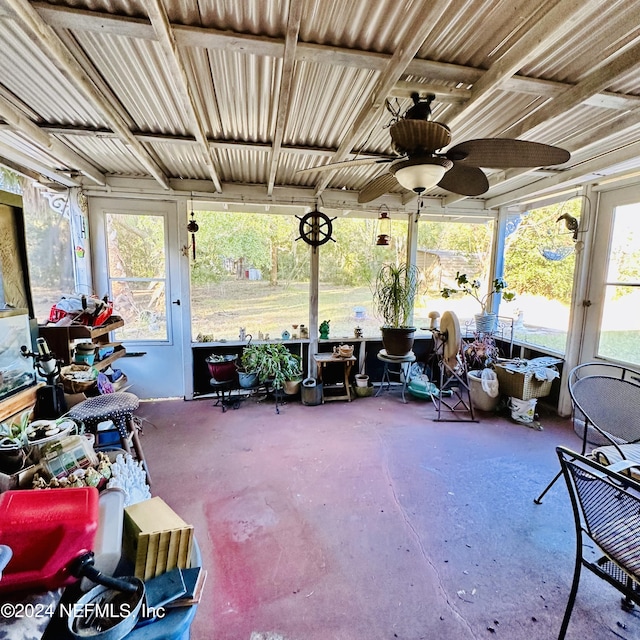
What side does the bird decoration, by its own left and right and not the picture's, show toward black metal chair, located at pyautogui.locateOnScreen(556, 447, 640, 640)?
left

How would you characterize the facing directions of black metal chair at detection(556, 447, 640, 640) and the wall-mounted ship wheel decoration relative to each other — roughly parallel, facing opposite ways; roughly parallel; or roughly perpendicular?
roughly perpendicular

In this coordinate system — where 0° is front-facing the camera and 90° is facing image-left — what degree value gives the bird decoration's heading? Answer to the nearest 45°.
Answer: approximately 90°

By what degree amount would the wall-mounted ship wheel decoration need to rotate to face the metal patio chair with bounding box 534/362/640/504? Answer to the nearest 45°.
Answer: approximately 45° to its left

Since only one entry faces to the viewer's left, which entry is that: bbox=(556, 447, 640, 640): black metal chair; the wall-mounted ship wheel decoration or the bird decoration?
the bird decoration

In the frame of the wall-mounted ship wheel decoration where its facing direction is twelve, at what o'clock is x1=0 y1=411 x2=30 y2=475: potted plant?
The potted plant is roughly at 1 o'clock from the wall-mounted ship wheel decoration.

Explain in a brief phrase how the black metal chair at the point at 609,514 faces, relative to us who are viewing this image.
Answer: facing away from the viewer and to the right of the viewer

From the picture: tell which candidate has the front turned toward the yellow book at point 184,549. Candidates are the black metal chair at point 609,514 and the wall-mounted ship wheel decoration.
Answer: the wall-mounted ship wheel decoration

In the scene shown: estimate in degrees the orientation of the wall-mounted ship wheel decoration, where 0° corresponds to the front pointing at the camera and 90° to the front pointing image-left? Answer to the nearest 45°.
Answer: approximately 0°
